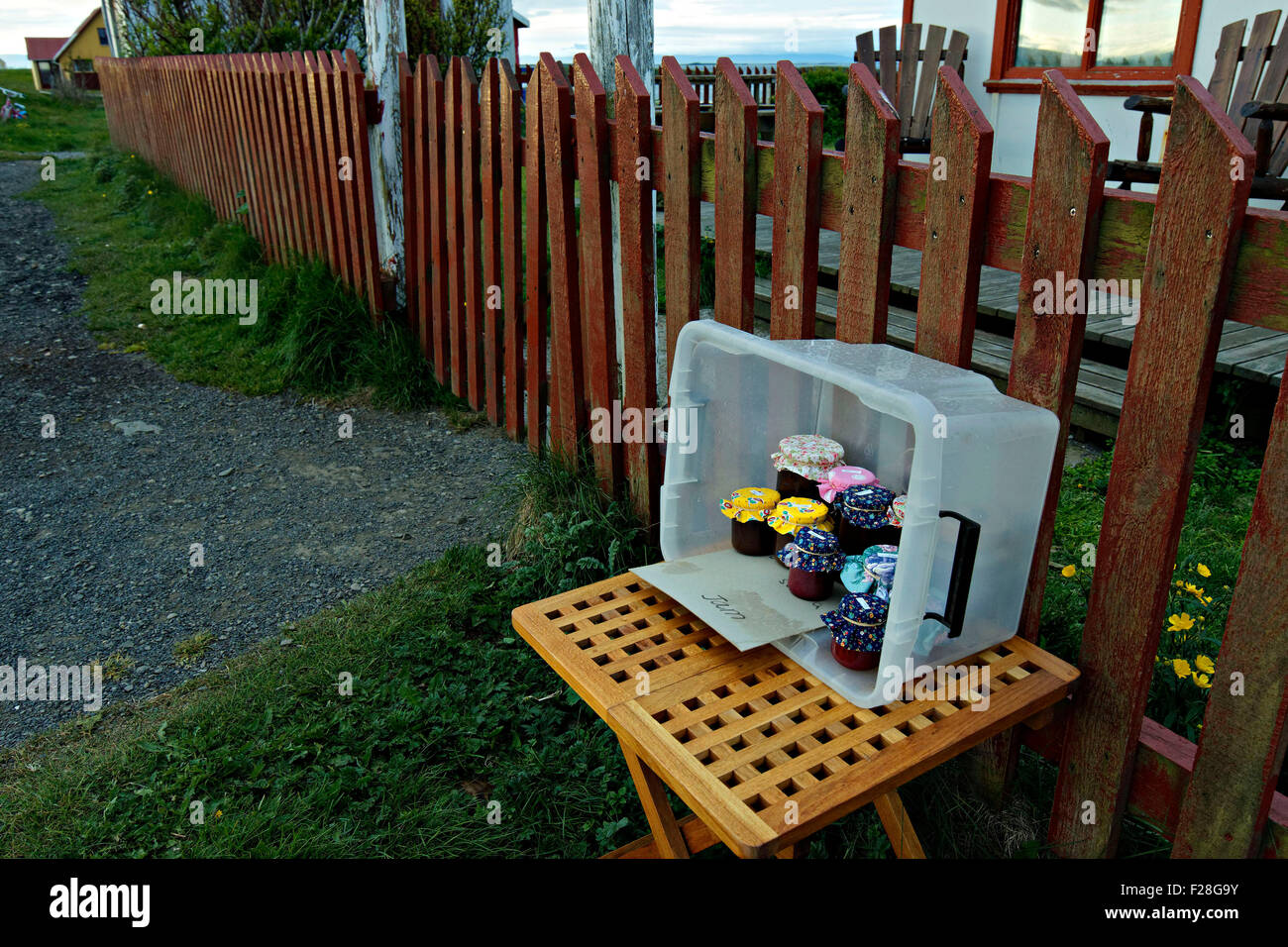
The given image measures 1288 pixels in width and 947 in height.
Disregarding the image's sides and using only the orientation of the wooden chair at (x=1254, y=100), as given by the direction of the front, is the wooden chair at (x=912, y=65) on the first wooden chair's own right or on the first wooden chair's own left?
on the first wooden chair's own right

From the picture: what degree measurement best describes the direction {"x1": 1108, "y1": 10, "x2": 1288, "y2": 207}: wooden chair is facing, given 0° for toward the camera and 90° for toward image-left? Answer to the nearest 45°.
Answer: approximately 45°

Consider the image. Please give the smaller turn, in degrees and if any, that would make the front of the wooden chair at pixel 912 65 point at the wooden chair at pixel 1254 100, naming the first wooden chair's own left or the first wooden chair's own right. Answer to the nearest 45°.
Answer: approximately 45° to the first wooden chair's own left

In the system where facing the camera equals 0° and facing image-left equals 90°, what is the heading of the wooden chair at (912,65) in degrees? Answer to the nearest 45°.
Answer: approximately 0°
